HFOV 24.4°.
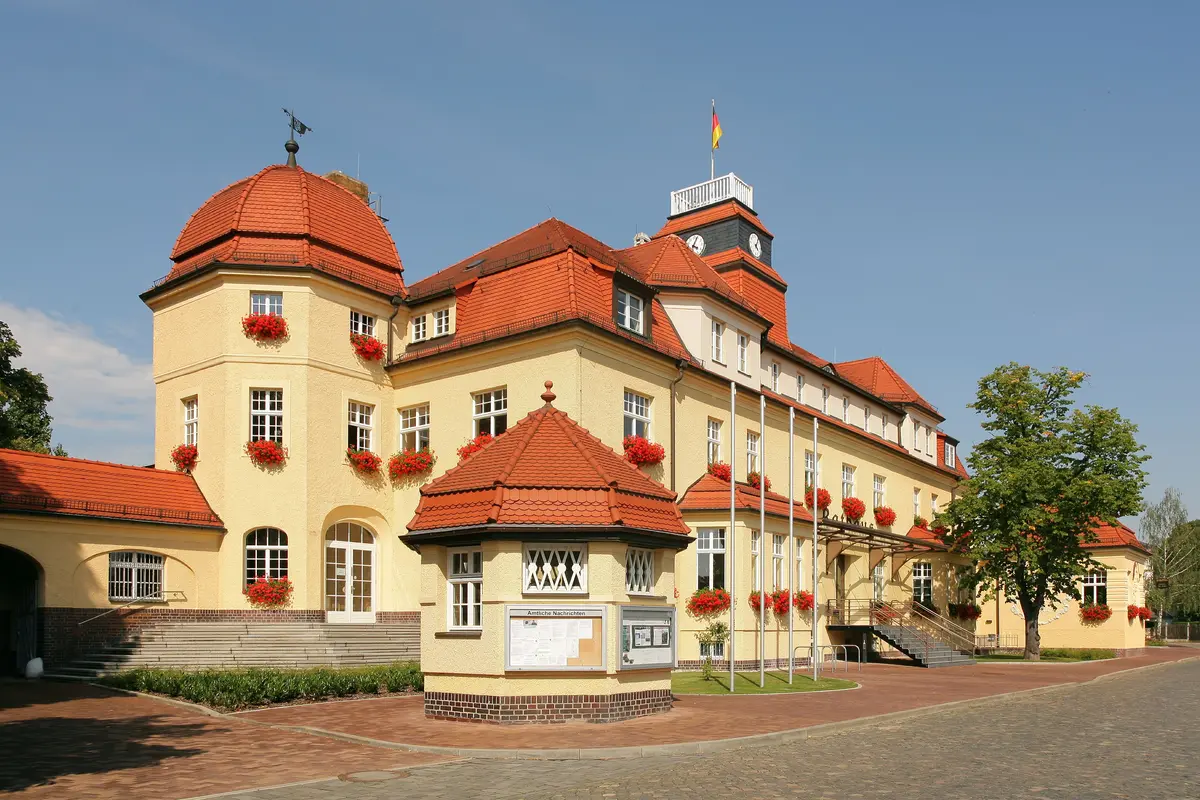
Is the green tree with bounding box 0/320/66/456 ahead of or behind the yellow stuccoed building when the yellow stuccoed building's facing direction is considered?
behind

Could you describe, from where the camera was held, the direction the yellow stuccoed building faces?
facing the viewer and to the right of the viewer

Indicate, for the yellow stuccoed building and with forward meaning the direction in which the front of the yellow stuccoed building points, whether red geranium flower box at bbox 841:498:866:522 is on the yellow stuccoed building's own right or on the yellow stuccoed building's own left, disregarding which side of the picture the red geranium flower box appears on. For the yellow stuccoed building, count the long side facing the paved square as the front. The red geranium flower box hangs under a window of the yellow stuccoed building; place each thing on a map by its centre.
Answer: on the yellow stuccoed building's own left

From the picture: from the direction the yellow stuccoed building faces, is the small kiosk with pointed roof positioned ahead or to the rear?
ahead

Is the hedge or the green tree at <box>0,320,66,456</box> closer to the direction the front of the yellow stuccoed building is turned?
the hedge

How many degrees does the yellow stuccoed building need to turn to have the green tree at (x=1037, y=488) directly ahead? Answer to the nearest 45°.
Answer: approximately 90° to its left

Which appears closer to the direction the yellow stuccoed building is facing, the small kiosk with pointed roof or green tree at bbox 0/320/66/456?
the small kiosk with pointed roof

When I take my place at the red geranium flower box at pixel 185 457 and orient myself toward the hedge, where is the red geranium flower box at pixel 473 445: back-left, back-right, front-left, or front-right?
front-left

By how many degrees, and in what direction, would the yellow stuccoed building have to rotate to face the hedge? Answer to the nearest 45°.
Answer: approximately 45° to its right

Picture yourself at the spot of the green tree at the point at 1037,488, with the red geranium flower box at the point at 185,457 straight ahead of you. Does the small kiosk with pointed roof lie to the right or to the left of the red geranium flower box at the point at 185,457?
left
